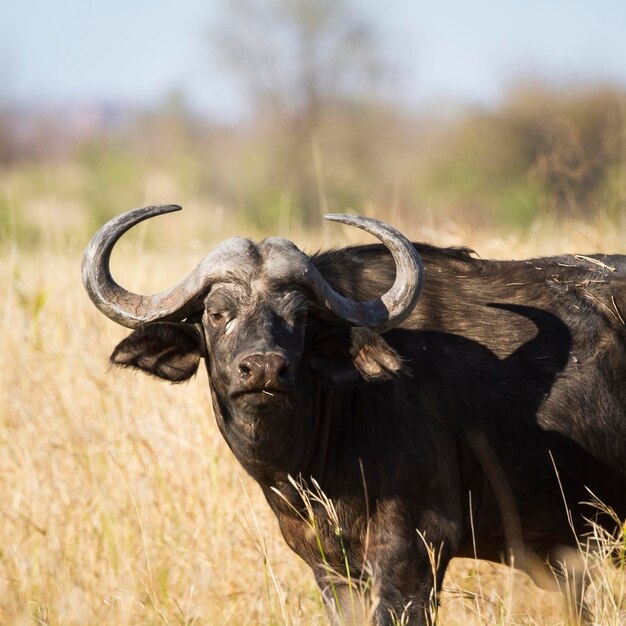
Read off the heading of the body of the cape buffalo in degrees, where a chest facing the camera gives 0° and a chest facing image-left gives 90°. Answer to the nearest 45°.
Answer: approximately 45°
